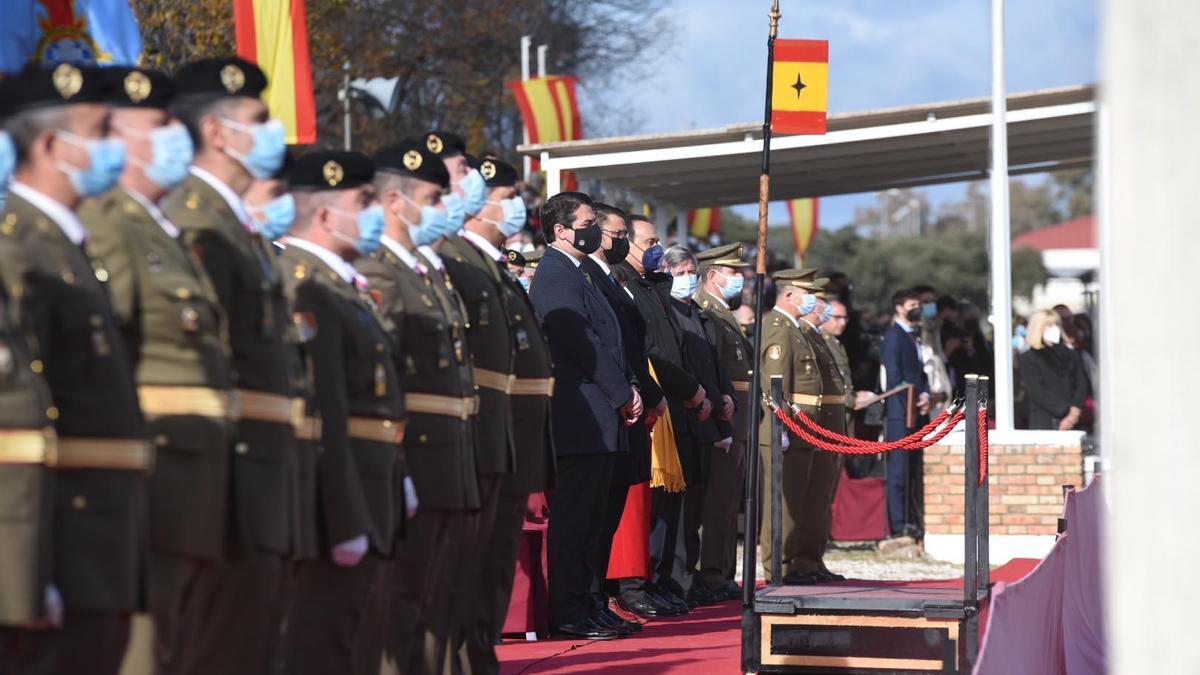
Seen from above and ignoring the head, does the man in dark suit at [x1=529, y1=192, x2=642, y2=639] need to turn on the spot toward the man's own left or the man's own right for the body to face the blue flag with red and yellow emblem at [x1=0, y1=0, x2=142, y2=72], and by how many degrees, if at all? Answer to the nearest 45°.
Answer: approximately 180°

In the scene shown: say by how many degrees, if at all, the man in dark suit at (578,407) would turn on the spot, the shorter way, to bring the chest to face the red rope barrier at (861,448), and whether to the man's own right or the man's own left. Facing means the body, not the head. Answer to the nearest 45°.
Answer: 0° — they already face it

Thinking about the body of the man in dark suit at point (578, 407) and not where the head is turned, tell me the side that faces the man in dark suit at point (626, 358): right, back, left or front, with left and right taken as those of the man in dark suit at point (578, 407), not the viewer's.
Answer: left

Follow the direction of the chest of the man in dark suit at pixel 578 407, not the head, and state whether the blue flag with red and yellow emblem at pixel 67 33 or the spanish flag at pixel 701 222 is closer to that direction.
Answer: the spanish flag

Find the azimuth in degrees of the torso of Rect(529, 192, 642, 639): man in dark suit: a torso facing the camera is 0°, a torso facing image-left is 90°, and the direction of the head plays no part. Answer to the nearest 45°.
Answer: approximately 270°

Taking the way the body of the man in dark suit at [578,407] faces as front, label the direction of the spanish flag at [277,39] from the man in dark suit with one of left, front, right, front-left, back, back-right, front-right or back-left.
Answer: back-left

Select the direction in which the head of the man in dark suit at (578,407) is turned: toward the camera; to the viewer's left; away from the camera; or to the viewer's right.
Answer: to the viewer's right

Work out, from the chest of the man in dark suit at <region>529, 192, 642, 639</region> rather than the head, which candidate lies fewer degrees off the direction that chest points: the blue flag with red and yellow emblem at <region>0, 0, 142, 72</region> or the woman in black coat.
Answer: the woman in black coat
